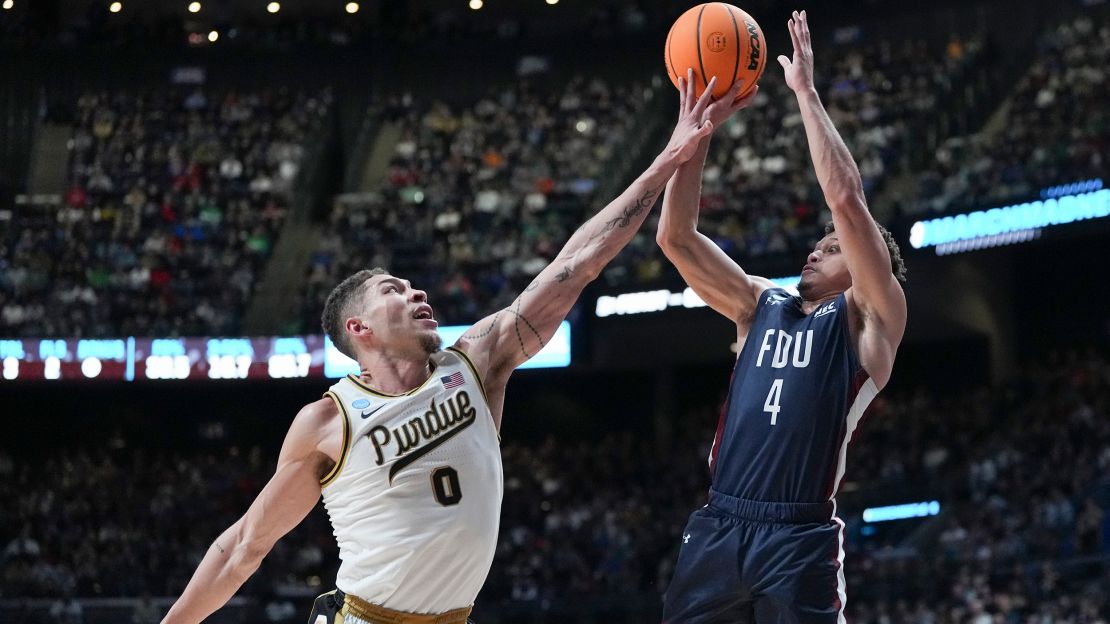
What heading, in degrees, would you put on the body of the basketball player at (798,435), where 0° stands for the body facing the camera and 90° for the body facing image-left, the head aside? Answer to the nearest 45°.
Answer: approximately 45°

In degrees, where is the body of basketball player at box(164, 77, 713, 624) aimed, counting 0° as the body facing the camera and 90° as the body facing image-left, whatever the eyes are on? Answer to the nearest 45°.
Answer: approximately 315°

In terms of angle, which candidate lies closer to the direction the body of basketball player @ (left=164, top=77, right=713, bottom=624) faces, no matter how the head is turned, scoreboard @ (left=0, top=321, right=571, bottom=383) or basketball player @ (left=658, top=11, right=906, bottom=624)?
the basketball player

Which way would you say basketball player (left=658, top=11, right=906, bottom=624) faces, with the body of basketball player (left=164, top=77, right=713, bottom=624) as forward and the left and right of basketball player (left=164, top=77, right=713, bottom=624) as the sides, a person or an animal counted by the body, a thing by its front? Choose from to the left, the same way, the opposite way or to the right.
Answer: to the right

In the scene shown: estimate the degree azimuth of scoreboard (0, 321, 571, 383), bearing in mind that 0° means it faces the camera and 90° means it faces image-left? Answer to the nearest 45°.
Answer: approximately 0°

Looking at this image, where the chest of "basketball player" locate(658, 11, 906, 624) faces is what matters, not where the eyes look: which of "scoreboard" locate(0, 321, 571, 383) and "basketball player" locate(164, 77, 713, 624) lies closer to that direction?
the basketball player

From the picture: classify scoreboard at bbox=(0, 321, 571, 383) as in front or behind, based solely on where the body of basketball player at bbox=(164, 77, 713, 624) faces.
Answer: behind

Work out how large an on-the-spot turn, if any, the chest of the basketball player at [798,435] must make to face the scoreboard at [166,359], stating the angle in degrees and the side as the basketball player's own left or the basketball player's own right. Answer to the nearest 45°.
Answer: approximately 90° to the basketball player's own right

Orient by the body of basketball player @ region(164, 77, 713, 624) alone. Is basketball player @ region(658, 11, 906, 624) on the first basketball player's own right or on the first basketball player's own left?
on the first basketball player's own left
